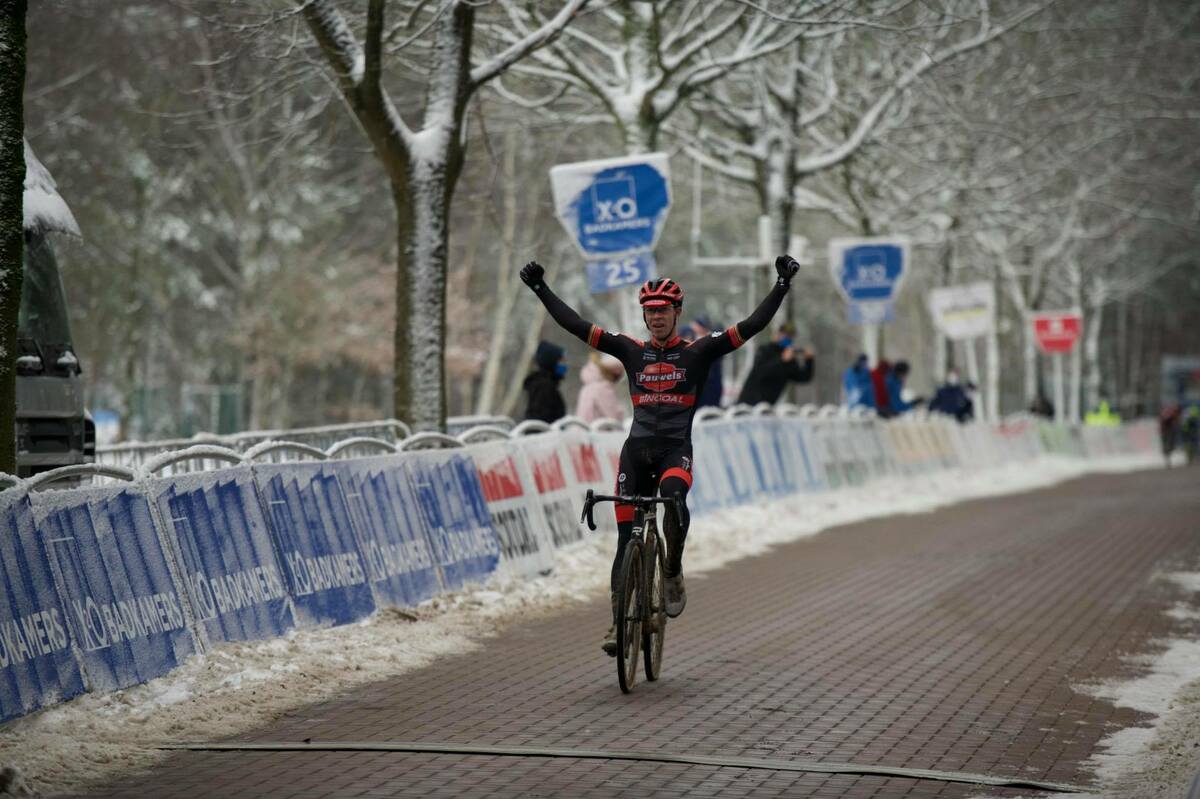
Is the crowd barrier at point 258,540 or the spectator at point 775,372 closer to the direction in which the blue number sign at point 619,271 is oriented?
the crowd barrier

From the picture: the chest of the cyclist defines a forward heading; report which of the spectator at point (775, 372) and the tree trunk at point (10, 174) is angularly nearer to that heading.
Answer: the tree trunk

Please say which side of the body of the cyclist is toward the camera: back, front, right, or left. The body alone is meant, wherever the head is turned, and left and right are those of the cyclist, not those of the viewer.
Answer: front

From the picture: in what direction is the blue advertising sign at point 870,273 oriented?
toward the camera

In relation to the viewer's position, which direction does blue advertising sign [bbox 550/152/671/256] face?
facing the viewer

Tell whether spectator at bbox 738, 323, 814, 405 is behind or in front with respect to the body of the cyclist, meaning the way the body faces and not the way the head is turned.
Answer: behind

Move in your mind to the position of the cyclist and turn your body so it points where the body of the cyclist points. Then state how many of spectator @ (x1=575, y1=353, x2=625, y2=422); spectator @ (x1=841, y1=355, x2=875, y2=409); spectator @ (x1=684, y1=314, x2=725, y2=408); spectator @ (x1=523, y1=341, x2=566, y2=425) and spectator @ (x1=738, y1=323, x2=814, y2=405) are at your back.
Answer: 5

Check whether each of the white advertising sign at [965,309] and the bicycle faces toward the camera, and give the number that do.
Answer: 2

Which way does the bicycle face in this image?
toward the camera
